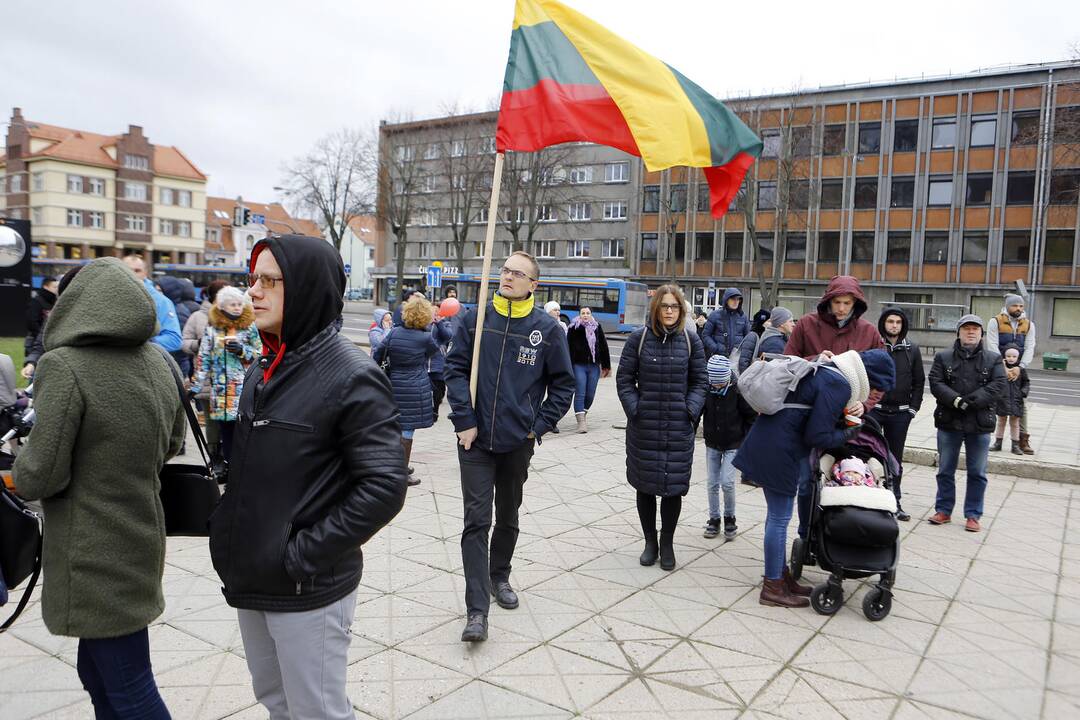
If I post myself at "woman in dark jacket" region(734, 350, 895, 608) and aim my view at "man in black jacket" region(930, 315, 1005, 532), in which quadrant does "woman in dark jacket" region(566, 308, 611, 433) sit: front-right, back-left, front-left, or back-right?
front-left

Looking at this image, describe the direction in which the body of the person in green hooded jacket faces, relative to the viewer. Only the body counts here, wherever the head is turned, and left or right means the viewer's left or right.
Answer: facing away from the viewer and to the left of the viewer

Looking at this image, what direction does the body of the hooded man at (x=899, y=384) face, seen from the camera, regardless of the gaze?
toward the camera

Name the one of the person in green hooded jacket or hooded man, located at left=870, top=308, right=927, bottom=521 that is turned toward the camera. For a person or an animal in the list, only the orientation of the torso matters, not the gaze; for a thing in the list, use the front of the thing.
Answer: the hooded man

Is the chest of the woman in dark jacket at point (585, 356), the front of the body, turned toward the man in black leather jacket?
yes

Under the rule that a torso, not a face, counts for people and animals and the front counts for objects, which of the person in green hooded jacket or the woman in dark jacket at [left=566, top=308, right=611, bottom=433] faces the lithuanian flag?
the woman in dark jacket

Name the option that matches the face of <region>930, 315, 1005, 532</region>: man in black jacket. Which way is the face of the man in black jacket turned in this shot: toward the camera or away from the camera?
toward the camera

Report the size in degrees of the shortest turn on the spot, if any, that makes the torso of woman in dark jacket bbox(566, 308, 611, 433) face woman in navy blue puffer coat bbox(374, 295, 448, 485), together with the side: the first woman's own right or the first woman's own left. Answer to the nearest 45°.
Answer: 0° — they already face them

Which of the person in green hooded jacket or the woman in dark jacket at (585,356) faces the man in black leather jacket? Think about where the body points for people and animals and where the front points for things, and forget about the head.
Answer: the woman in dark jacket

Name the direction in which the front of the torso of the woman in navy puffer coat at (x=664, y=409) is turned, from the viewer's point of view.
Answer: toward the camera

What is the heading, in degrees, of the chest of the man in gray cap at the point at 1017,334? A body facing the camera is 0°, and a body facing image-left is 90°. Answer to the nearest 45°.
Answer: approximately 0°

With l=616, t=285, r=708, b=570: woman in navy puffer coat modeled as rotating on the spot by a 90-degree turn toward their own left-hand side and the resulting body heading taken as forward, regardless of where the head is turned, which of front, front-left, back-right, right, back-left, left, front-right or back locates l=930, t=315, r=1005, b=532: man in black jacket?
front-left

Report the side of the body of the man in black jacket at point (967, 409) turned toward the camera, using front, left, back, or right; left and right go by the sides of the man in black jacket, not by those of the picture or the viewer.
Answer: front
